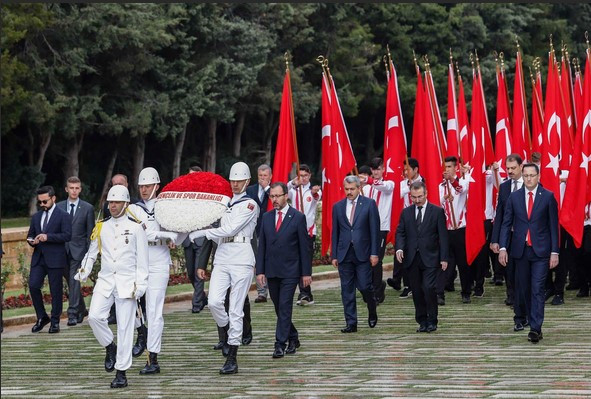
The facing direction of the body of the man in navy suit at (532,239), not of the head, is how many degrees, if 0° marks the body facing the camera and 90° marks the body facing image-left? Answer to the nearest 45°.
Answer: approximately 0°

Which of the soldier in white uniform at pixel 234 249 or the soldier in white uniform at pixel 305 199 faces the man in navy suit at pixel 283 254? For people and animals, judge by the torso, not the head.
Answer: the soldier in white uniform at pixel 305 199

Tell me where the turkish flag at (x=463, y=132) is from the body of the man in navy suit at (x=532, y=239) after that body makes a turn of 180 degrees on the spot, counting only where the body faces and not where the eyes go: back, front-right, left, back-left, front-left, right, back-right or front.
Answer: front

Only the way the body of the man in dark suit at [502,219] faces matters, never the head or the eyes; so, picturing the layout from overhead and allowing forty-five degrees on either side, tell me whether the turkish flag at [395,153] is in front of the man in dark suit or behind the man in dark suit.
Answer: behind

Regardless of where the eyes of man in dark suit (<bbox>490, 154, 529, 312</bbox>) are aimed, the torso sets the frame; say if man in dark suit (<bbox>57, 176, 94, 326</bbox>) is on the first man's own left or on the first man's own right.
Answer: on the first man's own right

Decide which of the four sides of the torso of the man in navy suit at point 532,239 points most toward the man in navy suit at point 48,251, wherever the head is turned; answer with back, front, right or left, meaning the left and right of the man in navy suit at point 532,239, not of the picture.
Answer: right
